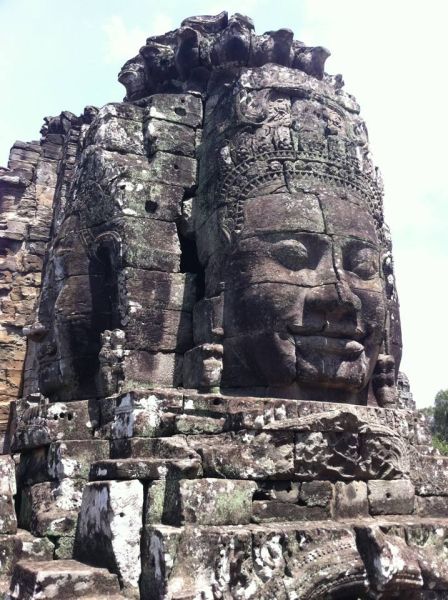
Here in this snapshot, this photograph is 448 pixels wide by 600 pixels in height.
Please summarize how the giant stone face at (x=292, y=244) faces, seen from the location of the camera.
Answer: facing the viewer and to the right of the viewer
